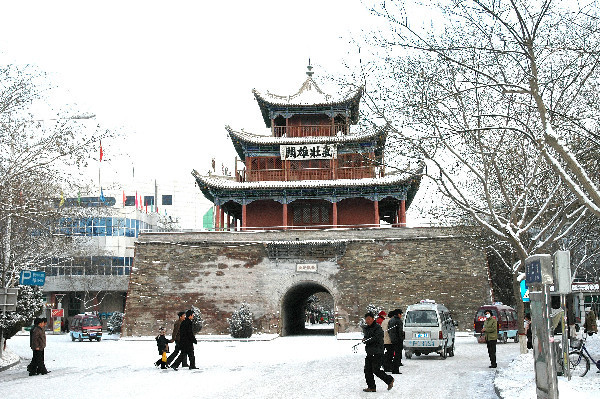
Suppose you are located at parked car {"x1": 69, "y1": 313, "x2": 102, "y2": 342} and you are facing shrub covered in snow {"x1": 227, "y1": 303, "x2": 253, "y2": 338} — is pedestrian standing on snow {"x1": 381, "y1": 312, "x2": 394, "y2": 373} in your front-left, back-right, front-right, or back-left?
front-right

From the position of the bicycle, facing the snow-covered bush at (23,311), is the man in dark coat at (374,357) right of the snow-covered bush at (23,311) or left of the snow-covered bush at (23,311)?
left

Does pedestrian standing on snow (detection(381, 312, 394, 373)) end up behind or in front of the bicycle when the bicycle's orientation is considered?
in front

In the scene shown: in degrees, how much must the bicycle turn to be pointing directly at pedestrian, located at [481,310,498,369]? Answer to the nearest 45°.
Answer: approximately 45° to its right

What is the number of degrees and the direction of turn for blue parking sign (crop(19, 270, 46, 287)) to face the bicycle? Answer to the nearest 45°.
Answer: approximately 45° to its left

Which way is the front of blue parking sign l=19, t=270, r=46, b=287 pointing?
toward the camera

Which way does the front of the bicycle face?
to the viewer's left

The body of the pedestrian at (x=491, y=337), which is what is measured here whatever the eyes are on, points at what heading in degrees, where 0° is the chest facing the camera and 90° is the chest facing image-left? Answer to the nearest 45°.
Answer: approximately 45°

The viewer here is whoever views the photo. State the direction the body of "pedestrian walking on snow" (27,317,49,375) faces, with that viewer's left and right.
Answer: facing to the right of the viewer

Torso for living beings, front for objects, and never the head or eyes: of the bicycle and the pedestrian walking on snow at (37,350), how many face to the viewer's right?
1

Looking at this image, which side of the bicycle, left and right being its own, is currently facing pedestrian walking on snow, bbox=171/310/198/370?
front

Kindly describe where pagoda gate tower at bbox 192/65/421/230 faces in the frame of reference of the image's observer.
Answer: facing the viewer

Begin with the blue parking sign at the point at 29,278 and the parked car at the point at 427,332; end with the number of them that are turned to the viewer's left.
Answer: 0

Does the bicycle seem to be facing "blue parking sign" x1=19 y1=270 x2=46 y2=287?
yes

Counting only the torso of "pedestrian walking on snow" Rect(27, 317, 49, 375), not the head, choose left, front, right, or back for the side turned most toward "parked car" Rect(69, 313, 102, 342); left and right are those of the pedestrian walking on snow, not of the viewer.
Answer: left
